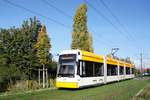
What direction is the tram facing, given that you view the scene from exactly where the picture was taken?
facing the viewer and to the left of the viewer

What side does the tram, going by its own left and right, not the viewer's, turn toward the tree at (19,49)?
front

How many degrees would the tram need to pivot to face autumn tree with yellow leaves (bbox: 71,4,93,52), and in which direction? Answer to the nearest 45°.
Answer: approximately 135° to its right
